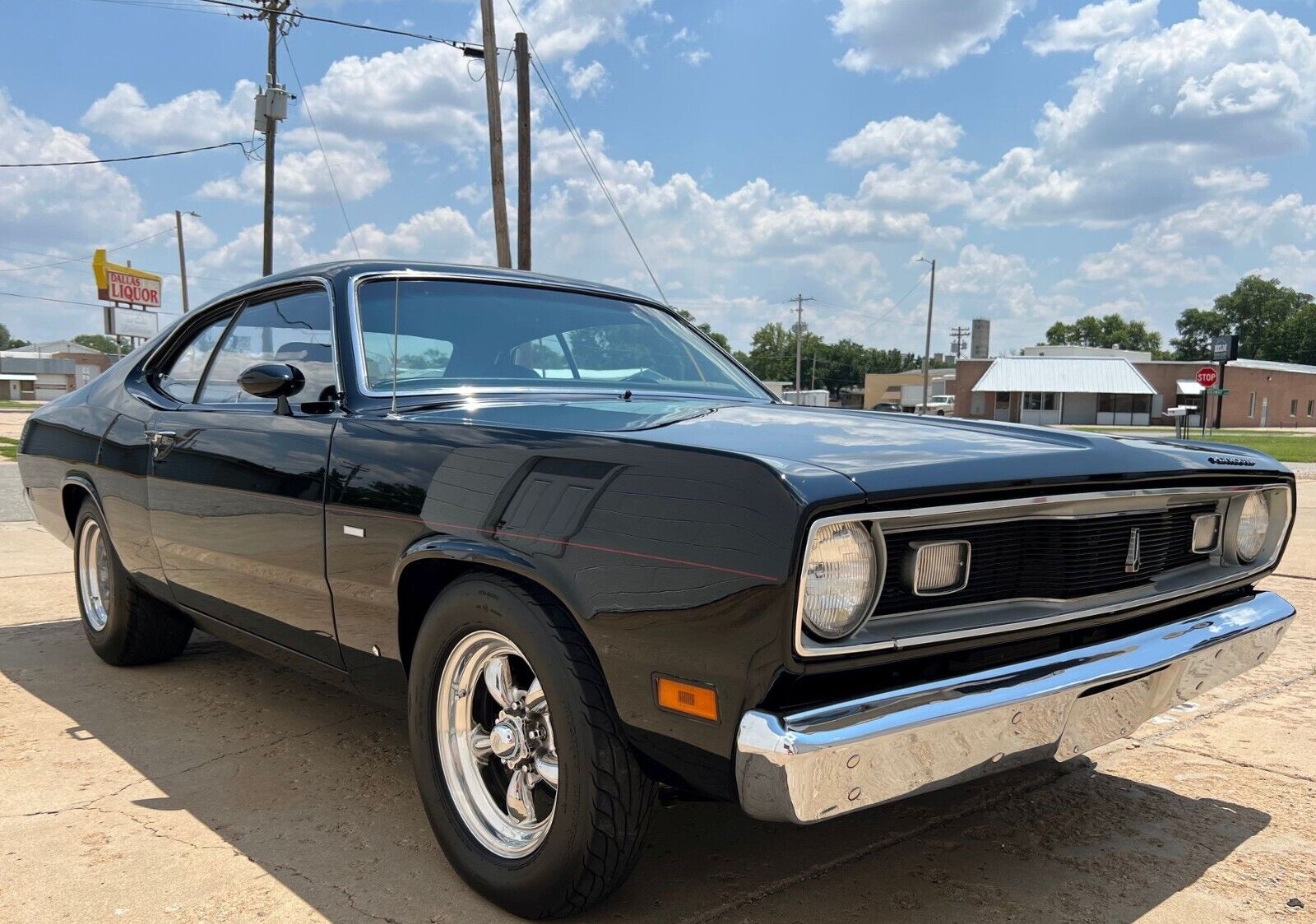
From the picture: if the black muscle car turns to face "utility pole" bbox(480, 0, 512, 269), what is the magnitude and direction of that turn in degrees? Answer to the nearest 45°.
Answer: approximately 135° to its left

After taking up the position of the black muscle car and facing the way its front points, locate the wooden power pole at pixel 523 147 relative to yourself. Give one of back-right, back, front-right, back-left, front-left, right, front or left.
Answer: back-left

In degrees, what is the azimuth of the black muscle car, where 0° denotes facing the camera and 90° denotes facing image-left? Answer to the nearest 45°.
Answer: approximately 315°

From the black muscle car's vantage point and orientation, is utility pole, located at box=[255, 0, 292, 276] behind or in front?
behind
